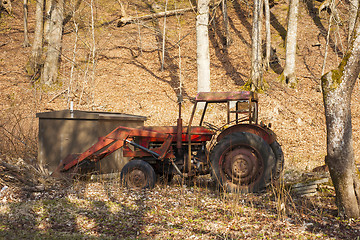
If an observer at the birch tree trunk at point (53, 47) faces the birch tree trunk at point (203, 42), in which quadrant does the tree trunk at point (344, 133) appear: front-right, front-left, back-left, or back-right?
front-right

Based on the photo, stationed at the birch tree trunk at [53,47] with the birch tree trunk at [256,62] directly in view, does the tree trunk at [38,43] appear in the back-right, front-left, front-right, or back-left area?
back-left

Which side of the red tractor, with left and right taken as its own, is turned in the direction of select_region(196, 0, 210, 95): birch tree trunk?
right

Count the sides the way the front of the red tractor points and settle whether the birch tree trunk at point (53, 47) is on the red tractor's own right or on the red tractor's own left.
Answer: on the red tractor's own right

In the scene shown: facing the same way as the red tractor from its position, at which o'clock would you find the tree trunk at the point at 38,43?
The tree trunk is roughly at 2 o'clock from the red tractor.

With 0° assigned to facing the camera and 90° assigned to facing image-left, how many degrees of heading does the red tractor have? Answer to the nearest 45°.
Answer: approximately 90°

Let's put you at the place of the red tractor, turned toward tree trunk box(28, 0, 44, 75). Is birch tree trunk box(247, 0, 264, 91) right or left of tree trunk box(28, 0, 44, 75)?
right

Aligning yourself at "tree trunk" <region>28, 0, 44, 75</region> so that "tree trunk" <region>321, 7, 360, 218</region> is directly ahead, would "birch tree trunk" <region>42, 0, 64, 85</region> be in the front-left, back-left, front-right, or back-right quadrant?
front-left

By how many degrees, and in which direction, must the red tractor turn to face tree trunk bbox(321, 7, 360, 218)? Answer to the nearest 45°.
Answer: approximately 135° to its left

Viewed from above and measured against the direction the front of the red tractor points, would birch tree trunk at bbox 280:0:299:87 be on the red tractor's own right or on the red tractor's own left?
on the red tractor's own right

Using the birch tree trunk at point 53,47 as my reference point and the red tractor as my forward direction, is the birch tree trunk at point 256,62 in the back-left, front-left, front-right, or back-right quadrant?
front-left
